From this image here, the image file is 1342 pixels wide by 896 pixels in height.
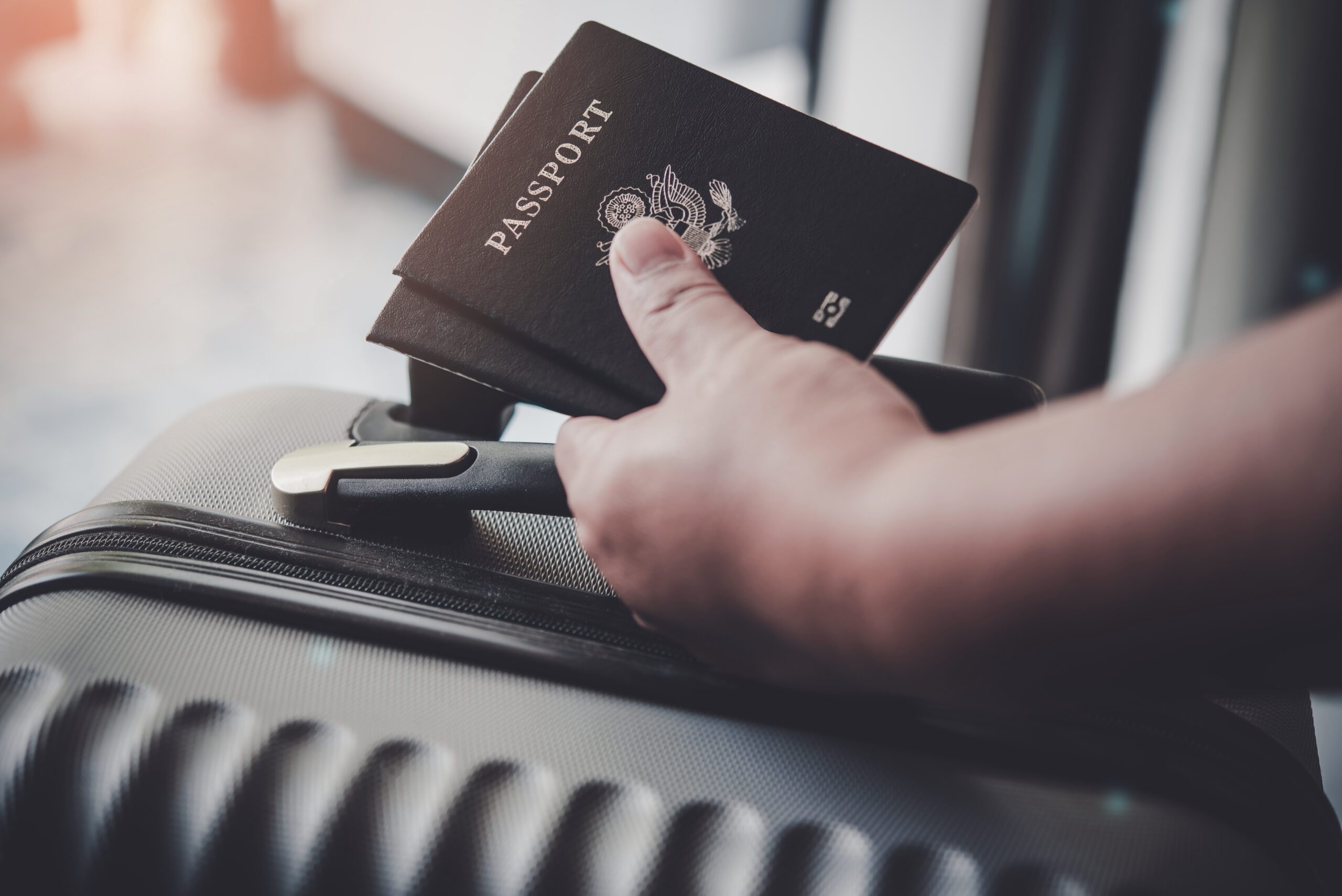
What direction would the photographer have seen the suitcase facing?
facing the viewer
